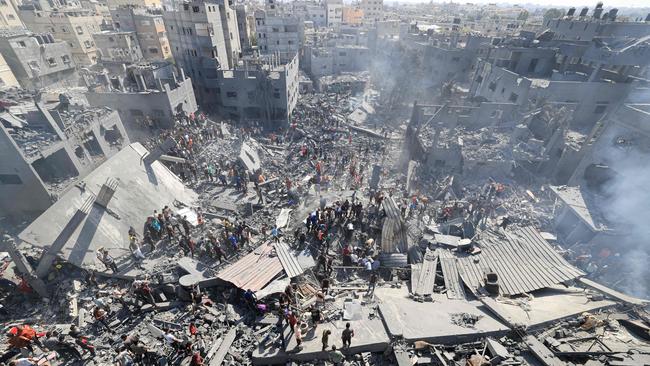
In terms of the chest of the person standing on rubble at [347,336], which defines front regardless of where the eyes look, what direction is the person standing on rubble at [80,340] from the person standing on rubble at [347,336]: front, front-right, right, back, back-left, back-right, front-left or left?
left

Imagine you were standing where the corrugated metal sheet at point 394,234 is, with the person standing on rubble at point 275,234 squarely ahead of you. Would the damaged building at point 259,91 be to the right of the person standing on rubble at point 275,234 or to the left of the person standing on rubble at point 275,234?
right

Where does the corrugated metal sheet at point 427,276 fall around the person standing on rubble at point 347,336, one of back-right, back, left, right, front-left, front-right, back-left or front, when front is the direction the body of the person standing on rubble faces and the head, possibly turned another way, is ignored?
front-right

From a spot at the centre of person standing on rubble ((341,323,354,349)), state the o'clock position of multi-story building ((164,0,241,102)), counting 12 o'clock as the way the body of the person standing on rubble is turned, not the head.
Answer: The multi-story building is roughly at 11 o'clock from the person standing on rubble.

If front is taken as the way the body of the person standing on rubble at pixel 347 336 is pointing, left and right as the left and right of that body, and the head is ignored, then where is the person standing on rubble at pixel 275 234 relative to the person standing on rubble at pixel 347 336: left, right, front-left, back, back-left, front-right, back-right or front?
front-left

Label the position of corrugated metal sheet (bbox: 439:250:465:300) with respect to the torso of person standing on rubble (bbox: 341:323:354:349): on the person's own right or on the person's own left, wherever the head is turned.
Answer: on the person's own right

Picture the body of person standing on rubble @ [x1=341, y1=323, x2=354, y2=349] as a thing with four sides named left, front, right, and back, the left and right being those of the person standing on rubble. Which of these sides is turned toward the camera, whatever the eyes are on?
back

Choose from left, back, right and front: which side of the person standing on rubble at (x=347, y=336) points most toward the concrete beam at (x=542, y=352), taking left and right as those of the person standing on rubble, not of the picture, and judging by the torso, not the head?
right

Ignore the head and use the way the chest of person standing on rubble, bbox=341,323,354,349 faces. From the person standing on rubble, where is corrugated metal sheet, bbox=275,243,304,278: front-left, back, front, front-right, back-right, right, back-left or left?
front-left

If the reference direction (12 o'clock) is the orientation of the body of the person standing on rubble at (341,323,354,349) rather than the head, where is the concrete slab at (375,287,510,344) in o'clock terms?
The concrete slab is roughly at 2 o'clock from the person standing on rubble.

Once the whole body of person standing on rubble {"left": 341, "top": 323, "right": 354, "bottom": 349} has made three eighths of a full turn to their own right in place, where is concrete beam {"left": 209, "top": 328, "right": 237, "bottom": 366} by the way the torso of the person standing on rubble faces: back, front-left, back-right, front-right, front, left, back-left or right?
back-right

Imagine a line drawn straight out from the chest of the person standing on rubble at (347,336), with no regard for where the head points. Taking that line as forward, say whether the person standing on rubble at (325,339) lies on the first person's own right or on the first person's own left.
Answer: on the first person's own left

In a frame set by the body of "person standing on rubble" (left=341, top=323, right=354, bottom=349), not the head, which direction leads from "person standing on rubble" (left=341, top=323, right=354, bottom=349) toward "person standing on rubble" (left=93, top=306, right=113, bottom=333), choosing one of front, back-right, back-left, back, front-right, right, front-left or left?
left

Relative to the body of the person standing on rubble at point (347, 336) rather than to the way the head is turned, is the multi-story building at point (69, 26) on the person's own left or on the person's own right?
on the person's own left

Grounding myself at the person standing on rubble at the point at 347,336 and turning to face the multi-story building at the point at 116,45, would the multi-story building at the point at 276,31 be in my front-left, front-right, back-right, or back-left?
front-right

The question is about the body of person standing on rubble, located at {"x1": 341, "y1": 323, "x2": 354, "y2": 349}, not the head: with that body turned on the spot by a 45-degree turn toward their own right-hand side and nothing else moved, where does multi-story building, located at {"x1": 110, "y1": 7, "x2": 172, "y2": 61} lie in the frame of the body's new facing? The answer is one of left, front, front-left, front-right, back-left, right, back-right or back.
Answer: left

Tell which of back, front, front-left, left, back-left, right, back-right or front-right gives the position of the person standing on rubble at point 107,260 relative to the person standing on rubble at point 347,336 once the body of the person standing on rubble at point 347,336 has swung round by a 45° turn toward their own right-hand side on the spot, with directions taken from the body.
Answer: back-left

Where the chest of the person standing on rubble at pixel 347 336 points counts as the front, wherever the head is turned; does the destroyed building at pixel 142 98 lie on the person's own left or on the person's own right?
on the person's own left

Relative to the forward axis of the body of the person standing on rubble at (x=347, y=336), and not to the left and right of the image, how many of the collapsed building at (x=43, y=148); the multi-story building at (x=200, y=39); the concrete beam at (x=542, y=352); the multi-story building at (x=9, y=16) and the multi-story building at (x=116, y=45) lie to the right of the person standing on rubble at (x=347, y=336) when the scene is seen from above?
1
